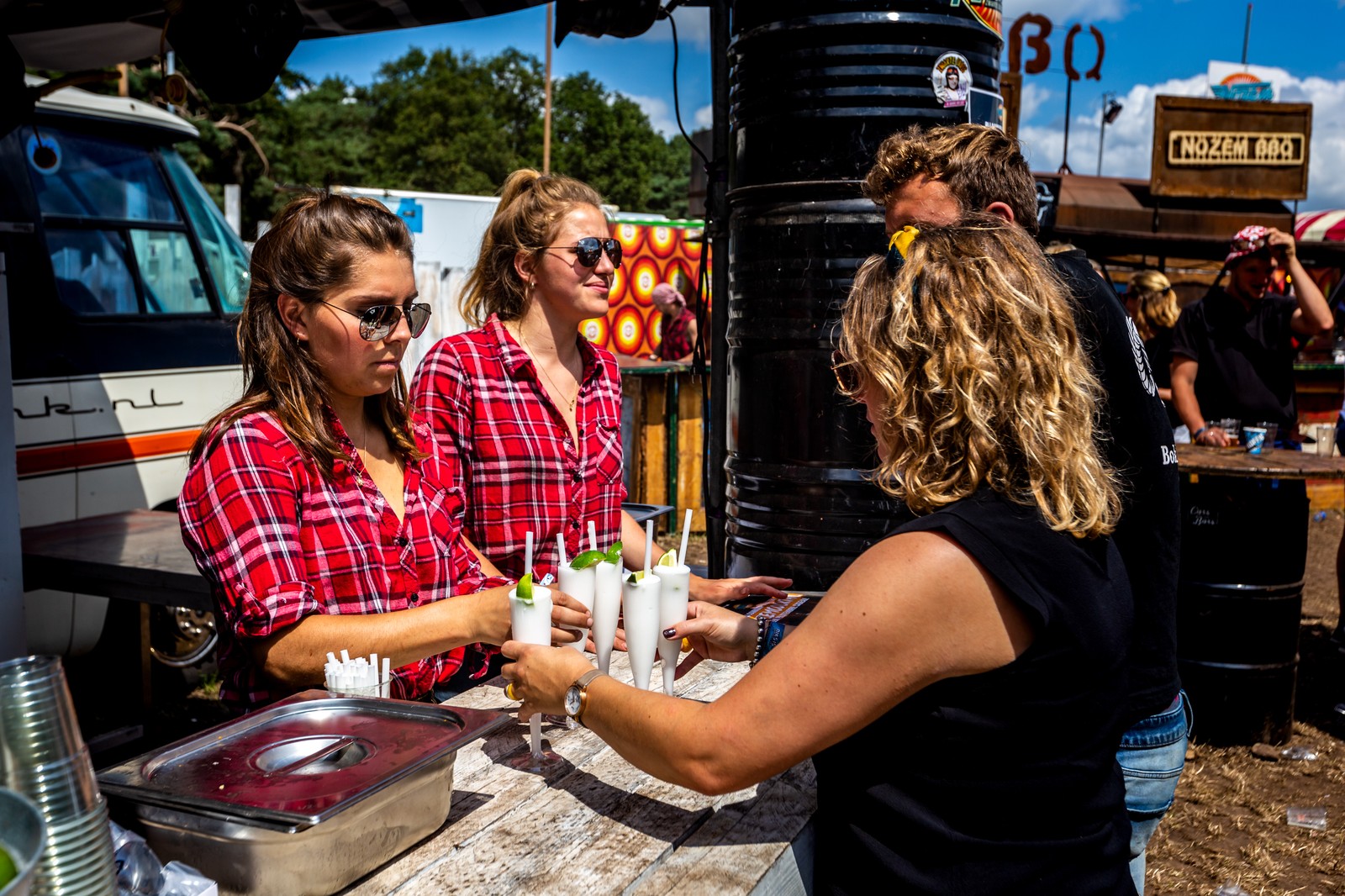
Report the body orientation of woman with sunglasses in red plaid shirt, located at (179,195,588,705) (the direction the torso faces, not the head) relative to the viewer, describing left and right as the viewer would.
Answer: facing the viewer and to the right of the viewer

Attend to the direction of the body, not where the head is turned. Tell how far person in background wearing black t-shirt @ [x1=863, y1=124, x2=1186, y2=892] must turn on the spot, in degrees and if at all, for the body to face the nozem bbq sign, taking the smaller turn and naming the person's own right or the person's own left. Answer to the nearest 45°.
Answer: approximately 90° to the person's own right

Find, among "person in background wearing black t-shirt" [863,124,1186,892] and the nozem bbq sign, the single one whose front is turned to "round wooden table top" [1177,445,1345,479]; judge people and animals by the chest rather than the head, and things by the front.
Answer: the nozem bbq sign

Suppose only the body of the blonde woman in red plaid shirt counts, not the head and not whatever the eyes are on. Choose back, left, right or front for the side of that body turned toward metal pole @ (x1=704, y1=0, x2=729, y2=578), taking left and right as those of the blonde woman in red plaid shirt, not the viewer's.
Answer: left

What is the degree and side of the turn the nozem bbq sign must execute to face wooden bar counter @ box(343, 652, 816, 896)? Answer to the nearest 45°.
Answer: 0° — it already faces it

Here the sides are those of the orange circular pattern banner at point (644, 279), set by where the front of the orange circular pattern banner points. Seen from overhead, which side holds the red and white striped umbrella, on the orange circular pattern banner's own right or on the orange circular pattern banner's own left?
on the orange circular pattern banner's own left

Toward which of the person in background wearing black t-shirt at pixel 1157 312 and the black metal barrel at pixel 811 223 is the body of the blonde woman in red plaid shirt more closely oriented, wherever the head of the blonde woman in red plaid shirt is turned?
the black metal barrel

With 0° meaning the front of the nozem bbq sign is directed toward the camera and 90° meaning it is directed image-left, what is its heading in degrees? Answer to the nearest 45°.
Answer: approximately 0°

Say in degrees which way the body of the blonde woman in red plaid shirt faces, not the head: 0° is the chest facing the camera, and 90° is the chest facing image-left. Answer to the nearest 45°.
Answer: approximately 315°

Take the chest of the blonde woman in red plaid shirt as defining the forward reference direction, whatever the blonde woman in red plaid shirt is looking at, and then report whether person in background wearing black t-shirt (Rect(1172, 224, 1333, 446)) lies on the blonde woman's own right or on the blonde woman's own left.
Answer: on the blonde woman's own left

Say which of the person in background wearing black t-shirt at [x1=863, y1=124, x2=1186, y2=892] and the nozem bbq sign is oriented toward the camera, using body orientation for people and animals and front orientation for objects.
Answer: the nozem bbq sign

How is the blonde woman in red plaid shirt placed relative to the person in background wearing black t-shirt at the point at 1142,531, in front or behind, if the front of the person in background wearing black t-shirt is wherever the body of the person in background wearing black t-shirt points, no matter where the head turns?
in front

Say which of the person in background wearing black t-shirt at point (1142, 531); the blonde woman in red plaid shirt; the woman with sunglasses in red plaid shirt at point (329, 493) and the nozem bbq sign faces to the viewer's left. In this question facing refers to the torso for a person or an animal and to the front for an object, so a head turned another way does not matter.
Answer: the person in background wearing black t-shirt

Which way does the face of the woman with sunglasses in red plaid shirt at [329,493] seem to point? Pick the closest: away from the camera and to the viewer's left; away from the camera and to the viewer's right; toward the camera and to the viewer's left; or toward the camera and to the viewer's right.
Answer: toward the camera and to the viewer's right

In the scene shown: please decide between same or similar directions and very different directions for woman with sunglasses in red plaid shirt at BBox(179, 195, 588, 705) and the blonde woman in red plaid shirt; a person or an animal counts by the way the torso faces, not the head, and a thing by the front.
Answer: same or similar directions
